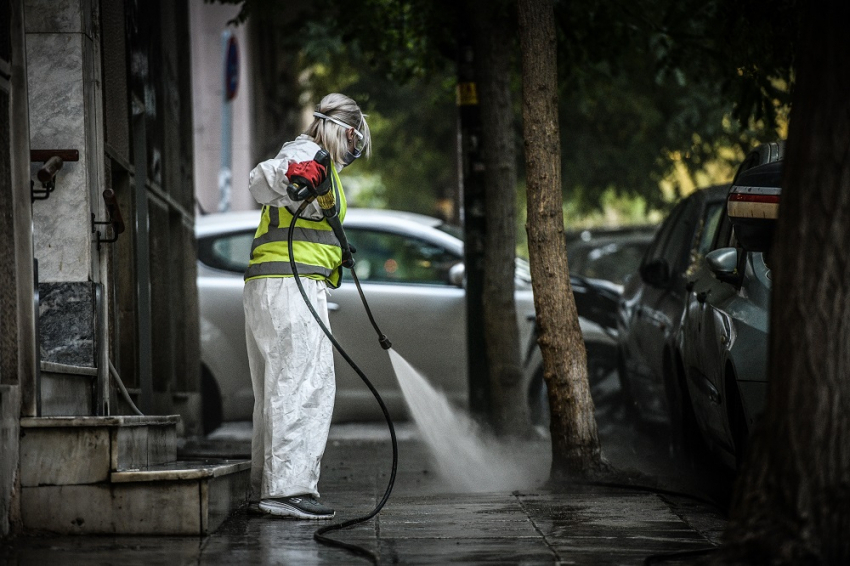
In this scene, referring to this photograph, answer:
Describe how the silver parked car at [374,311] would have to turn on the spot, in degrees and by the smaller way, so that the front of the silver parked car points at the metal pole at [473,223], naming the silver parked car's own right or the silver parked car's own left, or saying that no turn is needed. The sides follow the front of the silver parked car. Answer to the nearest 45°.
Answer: approximately 45° to the silver parked car's own right

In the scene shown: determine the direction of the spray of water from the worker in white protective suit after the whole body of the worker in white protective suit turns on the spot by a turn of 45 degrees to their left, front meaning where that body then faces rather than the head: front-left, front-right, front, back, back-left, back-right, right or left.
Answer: front

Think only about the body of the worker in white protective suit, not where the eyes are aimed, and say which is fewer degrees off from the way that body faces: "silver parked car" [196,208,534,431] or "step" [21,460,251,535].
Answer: the silver parked car

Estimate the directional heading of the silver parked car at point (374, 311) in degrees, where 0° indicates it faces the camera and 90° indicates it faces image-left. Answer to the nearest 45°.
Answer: approximately 270°

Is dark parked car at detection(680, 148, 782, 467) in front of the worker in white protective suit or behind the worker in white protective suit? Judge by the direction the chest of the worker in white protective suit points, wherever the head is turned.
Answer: in front

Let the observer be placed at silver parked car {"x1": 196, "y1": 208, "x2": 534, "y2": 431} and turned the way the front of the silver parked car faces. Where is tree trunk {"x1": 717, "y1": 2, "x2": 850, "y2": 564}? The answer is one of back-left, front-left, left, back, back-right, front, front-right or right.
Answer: right

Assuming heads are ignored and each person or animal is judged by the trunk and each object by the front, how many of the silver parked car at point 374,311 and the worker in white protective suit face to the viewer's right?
2

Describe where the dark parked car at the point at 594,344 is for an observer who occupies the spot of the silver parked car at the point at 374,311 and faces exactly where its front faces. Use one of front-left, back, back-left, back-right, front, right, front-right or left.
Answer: front

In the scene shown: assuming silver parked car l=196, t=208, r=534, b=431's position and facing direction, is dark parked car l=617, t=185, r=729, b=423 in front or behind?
in front

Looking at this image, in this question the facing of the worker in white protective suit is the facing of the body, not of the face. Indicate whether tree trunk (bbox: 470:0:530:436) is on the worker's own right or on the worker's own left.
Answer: on the worker's own left

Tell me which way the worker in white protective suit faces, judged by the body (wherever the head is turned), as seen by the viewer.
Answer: to the viewer's right
